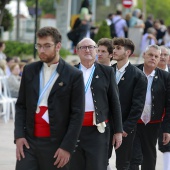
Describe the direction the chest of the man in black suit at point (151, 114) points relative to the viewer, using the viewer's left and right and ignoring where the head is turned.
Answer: facing the viewer and to the left of the viewer

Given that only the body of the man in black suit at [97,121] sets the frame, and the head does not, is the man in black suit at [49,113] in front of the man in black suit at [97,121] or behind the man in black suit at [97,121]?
in front

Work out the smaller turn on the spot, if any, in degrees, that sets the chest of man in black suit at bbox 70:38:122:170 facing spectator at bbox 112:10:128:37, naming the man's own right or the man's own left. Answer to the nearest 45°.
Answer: approximately 135° to the man's own right

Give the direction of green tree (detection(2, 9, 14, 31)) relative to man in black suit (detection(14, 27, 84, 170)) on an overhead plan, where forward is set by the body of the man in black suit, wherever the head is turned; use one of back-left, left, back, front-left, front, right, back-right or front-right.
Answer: back-right

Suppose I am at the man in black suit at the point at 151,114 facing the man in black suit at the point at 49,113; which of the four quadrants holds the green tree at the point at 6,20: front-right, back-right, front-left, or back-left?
back-right

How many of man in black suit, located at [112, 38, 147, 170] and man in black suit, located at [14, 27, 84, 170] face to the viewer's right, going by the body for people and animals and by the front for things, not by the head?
0

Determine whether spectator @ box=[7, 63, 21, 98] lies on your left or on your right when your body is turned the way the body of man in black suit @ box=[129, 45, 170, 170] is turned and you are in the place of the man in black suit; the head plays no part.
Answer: on your right

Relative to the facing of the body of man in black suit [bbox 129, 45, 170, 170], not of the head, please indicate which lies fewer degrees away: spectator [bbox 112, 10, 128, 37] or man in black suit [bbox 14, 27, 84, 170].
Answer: the man in black suit

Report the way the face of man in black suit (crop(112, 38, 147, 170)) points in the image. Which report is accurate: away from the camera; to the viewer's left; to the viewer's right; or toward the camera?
to the viewer's left

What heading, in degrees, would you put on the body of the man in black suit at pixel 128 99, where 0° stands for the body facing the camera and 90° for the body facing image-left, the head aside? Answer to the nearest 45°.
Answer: approximately 45°
